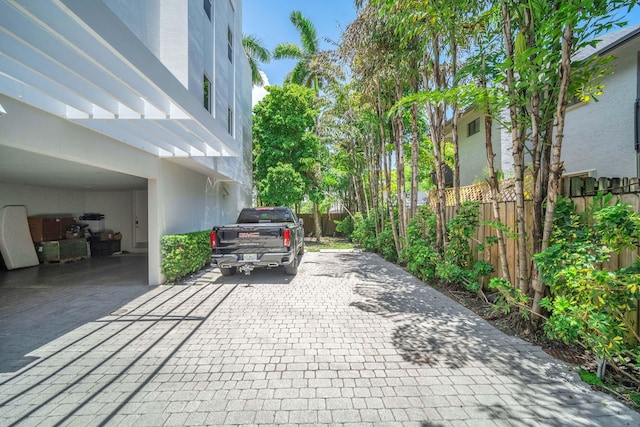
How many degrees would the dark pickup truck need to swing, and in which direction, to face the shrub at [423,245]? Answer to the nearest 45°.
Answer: approximately 90° to its right

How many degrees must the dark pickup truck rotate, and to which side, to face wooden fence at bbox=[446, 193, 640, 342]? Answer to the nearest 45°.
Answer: approximately 135° to its right

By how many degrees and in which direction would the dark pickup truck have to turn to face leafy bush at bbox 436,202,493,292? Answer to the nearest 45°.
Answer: approximately 135° to its right

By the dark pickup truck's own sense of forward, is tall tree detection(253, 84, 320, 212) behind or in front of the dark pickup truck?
in front

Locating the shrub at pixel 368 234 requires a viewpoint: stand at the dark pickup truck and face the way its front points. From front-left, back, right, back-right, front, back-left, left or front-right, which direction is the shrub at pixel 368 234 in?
front-right

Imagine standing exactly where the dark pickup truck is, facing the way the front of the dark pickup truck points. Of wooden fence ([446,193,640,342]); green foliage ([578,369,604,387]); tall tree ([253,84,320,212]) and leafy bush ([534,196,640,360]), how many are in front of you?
1

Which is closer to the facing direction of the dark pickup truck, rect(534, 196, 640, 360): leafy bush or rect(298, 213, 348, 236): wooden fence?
the wooden fence

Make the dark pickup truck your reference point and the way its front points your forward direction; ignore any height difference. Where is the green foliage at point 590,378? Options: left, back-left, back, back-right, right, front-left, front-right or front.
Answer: back-right

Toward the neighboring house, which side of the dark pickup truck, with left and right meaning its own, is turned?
right

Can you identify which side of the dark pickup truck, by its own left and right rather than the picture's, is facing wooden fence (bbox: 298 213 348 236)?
front

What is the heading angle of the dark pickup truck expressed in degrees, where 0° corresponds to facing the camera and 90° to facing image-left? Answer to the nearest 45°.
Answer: approximately 180°
